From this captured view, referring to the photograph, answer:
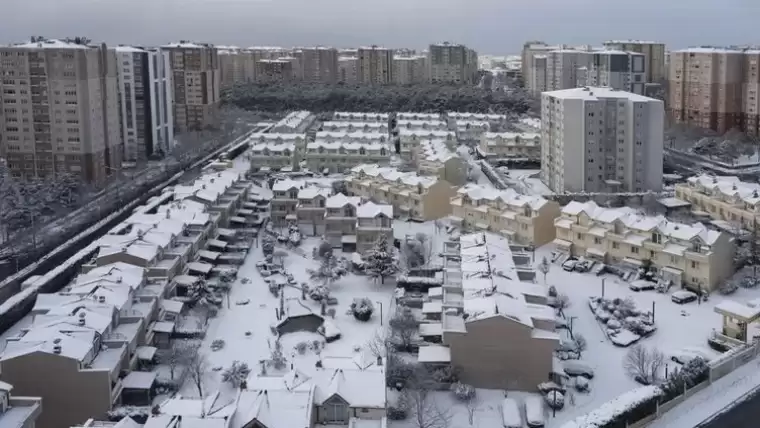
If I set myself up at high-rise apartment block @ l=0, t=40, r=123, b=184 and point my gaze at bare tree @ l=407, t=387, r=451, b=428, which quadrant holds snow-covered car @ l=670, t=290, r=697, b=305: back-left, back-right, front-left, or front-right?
front-left

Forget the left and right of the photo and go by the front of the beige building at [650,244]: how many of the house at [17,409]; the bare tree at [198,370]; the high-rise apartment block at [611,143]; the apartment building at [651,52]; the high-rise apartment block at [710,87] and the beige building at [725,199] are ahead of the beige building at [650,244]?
2

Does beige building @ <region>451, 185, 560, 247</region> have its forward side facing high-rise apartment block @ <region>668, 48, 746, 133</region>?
no

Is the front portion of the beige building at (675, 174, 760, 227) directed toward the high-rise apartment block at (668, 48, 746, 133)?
no

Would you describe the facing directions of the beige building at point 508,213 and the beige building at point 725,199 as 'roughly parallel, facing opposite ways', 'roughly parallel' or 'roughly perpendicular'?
roughly parallel

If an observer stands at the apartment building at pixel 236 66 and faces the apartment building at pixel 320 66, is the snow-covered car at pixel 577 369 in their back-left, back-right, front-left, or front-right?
front-right

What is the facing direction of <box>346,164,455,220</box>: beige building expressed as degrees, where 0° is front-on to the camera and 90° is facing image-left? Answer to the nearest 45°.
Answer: approximately 45°

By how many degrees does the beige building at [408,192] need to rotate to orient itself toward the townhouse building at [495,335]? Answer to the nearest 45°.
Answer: approximately 45° to its left

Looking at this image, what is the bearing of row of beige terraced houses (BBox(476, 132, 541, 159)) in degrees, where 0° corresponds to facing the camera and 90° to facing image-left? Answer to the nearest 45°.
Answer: approximately 0°

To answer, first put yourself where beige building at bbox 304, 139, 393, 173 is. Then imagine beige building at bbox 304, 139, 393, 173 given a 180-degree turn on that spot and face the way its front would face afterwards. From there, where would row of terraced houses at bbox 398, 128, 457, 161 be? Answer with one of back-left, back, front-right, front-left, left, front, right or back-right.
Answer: front-right

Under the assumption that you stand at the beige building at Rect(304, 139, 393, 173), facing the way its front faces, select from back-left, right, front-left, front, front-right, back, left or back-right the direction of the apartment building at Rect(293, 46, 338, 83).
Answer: back

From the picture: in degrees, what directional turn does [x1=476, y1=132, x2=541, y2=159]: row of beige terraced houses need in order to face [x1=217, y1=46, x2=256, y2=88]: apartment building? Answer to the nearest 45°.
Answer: approximately 135° to its right

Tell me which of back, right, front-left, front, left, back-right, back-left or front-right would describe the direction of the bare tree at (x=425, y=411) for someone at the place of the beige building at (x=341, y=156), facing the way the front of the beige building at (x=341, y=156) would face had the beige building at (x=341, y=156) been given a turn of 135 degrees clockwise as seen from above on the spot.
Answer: back-left

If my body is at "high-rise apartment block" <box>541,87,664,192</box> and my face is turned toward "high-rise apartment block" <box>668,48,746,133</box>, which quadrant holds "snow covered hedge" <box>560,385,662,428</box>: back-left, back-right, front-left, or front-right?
back-right

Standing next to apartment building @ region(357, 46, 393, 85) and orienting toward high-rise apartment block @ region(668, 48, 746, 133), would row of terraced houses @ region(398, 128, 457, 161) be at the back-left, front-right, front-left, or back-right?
front-right

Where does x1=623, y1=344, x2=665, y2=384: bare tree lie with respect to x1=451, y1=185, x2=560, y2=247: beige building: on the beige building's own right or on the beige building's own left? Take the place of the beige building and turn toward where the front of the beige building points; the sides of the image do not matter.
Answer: on the beige building's own left

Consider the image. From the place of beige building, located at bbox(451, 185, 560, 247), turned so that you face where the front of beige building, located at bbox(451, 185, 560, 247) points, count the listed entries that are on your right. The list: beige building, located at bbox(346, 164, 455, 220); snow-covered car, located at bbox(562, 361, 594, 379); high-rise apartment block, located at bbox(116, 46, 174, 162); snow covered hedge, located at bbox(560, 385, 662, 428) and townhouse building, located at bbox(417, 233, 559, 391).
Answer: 2

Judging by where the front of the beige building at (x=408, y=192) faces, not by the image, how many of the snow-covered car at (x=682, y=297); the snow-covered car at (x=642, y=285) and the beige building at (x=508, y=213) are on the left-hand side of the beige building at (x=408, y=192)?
3

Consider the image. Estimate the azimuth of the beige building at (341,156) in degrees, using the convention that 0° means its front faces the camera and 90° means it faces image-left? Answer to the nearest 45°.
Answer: approximately 0°

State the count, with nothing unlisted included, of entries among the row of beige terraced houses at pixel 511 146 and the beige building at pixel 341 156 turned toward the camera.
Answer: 2

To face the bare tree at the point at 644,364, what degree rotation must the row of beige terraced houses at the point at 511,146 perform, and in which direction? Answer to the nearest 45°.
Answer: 0° — it already faces it

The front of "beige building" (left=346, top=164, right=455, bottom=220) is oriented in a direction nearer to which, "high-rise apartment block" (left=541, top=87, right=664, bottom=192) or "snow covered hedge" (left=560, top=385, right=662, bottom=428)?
the snow covered hedge

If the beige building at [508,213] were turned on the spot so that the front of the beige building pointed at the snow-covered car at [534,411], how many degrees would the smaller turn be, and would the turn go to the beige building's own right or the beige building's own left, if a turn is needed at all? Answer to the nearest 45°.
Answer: approximately 45° to the beige building's own left
